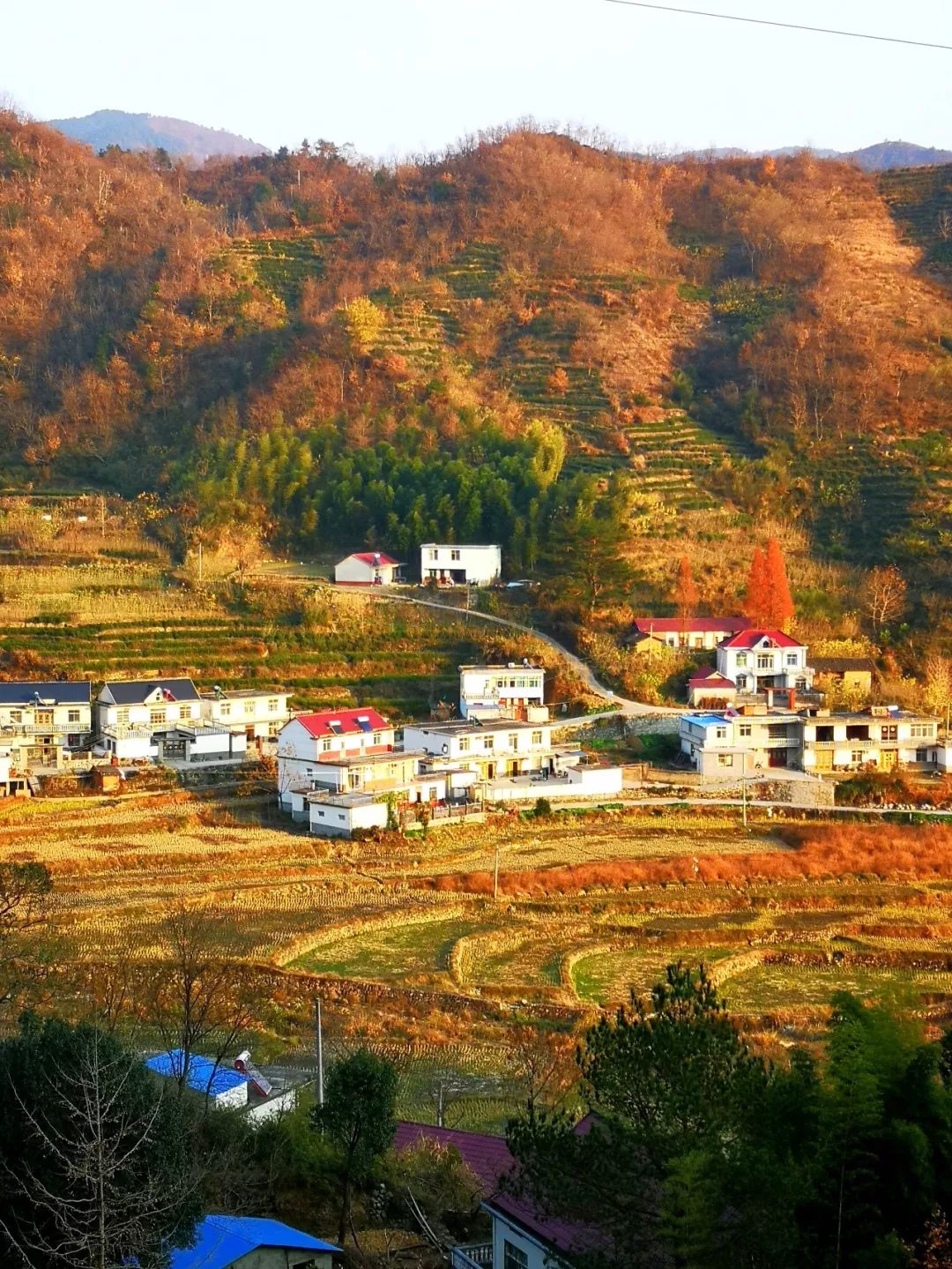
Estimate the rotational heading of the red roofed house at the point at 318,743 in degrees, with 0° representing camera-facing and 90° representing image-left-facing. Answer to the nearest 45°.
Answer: approximately 315°

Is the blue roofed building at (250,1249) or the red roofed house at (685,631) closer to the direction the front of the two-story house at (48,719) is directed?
the blue roofed building

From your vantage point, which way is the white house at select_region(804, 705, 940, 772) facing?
toward the camera

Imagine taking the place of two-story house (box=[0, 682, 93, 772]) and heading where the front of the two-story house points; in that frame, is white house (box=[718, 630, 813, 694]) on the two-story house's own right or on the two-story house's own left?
on the two-story house's own left

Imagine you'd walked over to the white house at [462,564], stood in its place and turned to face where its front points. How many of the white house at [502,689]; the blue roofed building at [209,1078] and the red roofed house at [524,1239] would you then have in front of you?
3

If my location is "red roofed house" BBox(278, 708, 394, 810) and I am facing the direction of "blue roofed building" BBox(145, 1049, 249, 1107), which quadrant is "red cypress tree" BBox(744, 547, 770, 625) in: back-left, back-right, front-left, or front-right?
back-left

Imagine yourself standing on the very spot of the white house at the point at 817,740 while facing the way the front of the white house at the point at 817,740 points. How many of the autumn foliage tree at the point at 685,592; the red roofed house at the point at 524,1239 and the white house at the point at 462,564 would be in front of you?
1

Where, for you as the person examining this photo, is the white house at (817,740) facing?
facing the viewer

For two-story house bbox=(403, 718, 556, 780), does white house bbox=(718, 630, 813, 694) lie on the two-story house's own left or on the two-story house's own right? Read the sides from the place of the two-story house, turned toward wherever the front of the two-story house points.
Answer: on the two-story house's own left

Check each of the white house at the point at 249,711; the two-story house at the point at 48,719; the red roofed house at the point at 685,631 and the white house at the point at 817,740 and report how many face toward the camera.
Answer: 4

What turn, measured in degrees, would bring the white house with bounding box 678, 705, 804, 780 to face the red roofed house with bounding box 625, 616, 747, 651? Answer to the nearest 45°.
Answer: approximately 180°

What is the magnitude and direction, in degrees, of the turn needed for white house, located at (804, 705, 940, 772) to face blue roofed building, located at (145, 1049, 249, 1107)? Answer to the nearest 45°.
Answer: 0° — it already faces it

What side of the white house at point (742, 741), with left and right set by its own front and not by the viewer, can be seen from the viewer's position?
front

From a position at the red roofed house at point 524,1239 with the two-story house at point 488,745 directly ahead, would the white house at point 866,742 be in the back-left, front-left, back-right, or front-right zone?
front-right

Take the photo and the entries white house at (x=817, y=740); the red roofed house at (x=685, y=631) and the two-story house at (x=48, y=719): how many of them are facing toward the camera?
3

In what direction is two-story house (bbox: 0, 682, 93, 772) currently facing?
toward the camera

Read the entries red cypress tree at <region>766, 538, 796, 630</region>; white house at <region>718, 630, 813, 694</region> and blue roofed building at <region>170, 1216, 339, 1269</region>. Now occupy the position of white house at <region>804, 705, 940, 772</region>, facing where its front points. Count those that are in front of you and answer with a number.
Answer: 1
